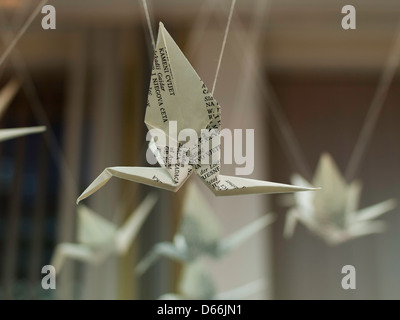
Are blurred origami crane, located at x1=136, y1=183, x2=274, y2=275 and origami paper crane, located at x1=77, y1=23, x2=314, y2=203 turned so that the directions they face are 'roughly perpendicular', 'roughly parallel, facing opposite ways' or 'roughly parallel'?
roughly parallel

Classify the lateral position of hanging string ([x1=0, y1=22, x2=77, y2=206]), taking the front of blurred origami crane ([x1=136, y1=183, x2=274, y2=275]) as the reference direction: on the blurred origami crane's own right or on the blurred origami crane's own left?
on the blurred origami crane's own right
